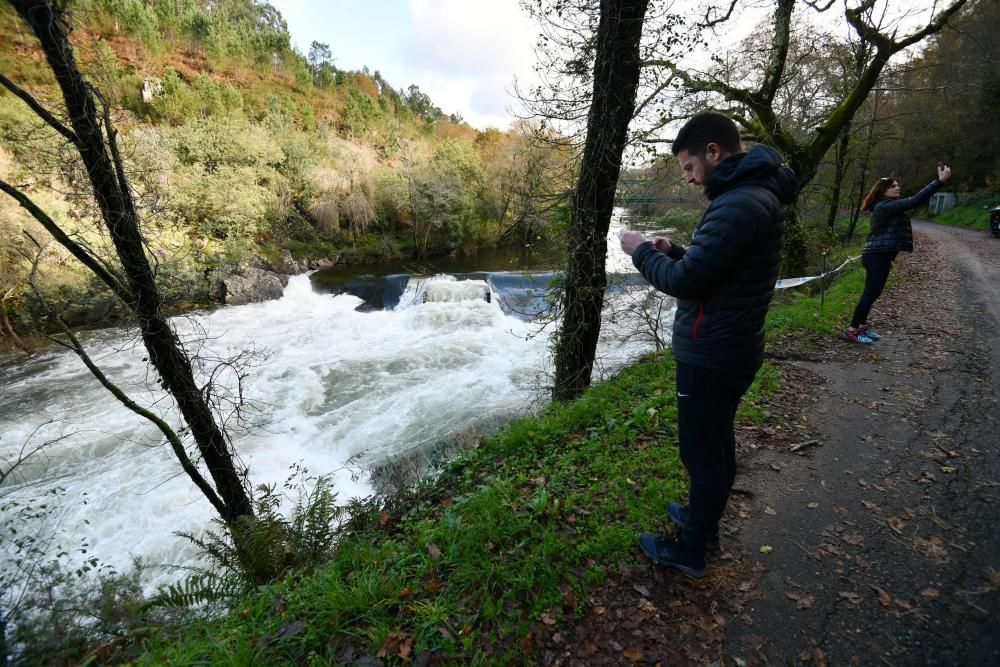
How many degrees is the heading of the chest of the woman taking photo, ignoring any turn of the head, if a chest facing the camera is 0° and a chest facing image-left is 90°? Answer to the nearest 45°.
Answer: approximately 270°

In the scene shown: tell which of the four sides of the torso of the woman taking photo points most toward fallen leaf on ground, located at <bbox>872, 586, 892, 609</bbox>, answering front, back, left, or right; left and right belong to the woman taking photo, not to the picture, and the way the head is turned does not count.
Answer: right

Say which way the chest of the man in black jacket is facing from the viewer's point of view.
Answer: to the viewer's left

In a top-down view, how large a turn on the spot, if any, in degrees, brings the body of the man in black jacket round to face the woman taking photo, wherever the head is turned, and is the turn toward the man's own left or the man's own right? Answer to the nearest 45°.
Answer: approximately 90° to the man's own right

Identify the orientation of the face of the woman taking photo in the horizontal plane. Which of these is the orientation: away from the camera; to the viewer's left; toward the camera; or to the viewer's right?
to the viewer's right

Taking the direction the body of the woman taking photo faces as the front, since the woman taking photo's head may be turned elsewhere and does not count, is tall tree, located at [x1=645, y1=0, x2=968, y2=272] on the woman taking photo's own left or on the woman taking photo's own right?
on the woman taking photo's own left

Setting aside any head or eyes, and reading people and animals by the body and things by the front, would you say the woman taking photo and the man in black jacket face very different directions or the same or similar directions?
very different directions

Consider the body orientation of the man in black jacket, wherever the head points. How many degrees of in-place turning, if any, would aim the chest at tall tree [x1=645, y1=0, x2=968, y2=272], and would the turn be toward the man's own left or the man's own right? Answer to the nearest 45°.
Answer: approximately 90° to the man's own right

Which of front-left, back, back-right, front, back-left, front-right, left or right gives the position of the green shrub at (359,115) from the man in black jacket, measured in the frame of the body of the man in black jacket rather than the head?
front-right

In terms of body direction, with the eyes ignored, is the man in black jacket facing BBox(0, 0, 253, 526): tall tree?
yes
